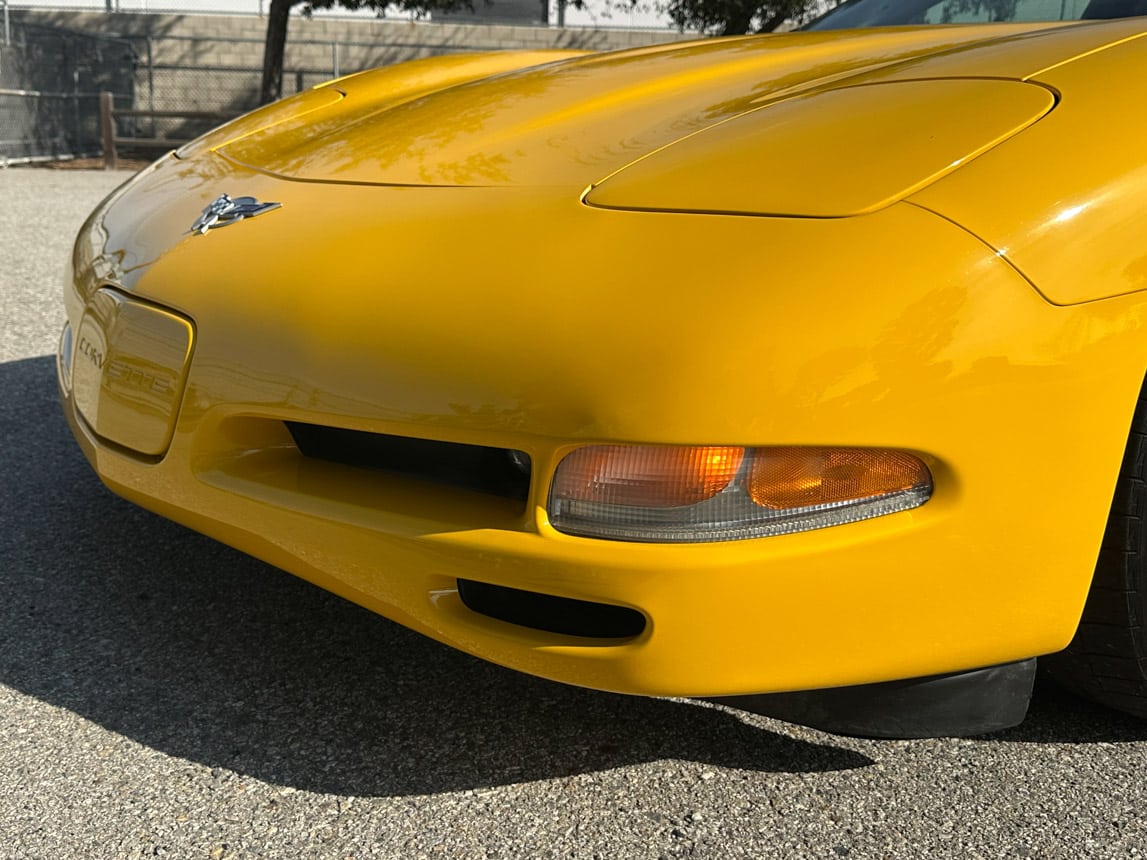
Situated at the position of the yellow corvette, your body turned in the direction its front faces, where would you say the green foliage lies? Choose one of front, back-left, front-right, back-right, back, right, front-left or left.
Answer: back-right

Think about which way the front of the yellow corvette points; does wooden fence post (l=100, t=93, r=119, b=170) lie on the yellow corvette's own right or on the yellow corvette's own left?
on the yellow corvette's own right

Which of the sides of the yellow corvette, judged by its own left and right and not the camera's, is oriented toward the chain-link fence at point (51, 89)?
right

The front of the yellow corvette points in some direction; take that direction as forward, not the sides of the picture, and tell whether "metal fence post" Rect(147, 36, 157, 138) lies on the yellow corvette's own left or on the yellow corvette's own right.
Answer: on the yellow corvette's own right

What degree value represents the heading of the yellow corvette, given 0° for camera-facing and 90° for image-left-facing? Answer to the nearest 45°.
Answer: approximately 45°
